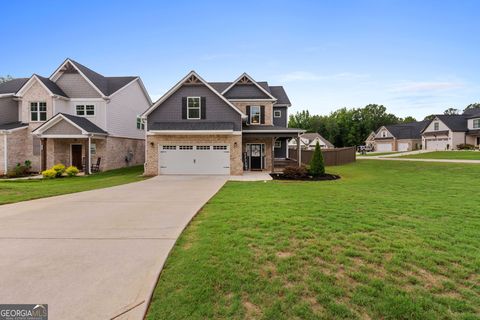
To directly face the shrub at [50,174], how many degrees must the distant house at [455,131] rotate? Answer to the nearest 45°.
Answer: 0° — it already faces it

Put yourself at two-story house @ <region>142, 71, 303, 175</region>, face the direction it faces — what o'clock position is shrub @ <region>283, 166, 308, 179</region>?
The shrub is roughly at 10 o'clock from the two-story house.

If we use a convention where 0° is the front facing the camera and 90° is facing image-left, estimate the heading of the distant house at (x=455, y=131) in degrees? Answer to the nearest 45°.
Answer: approximately 45°

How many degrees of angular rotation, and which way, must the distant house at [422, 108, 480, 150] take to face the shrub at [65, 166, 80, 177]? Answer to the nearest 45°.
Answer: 0° — it already faces it

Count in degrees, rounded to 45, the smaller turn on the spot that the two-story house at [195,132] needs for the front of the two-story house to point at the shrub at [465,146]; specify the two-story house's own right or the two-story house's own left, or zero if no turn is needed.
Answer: approximately 135° to the two-story house's own left

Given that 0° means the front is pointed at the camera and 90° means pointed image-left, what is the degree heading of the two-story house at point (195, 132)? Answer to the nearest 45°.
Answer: approximately 0°

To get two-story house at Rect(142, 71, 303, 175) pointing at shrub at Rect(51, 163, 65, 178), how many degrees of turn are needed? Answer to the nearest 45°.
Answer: approximately 90° to its right
